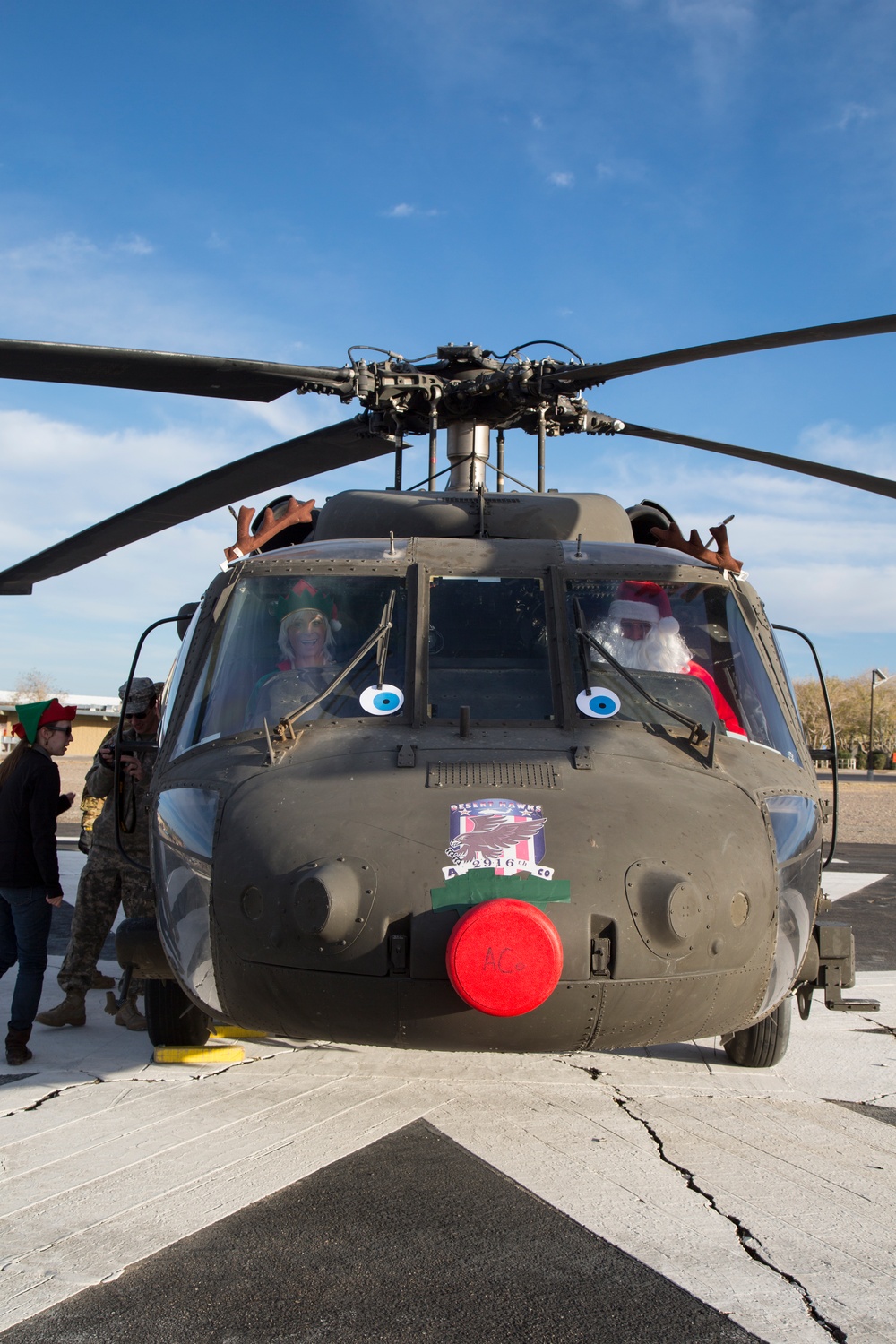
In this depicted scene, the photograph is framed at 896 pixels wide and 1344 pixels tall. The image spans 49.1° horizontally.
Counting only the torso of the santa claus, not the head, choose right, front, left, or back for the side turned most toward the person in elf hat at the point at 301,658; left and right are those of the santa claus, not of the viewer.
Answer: right

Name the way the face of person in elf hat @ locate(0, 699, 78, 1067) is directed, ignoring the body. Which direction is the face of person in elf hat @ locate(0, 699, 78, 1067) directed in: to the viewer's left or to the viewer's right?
to the viewer's right

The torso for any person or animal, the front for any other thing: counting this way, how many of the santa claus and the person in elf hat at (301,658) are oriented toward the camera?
2

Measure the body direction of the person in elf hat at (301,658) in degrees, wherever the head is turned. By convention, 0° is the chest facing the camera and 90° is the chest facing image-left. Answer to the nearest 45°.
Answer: approximately 0°

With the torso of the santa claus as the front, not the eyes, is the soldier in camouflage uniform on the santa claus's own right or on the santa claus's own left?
on the santa claus's own right

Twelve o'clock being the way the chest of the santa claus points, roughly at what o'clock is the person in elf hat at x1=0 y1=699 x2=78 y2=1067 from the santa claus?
The person in elf hat is roughly at 3 o'clock from the santa claus.
